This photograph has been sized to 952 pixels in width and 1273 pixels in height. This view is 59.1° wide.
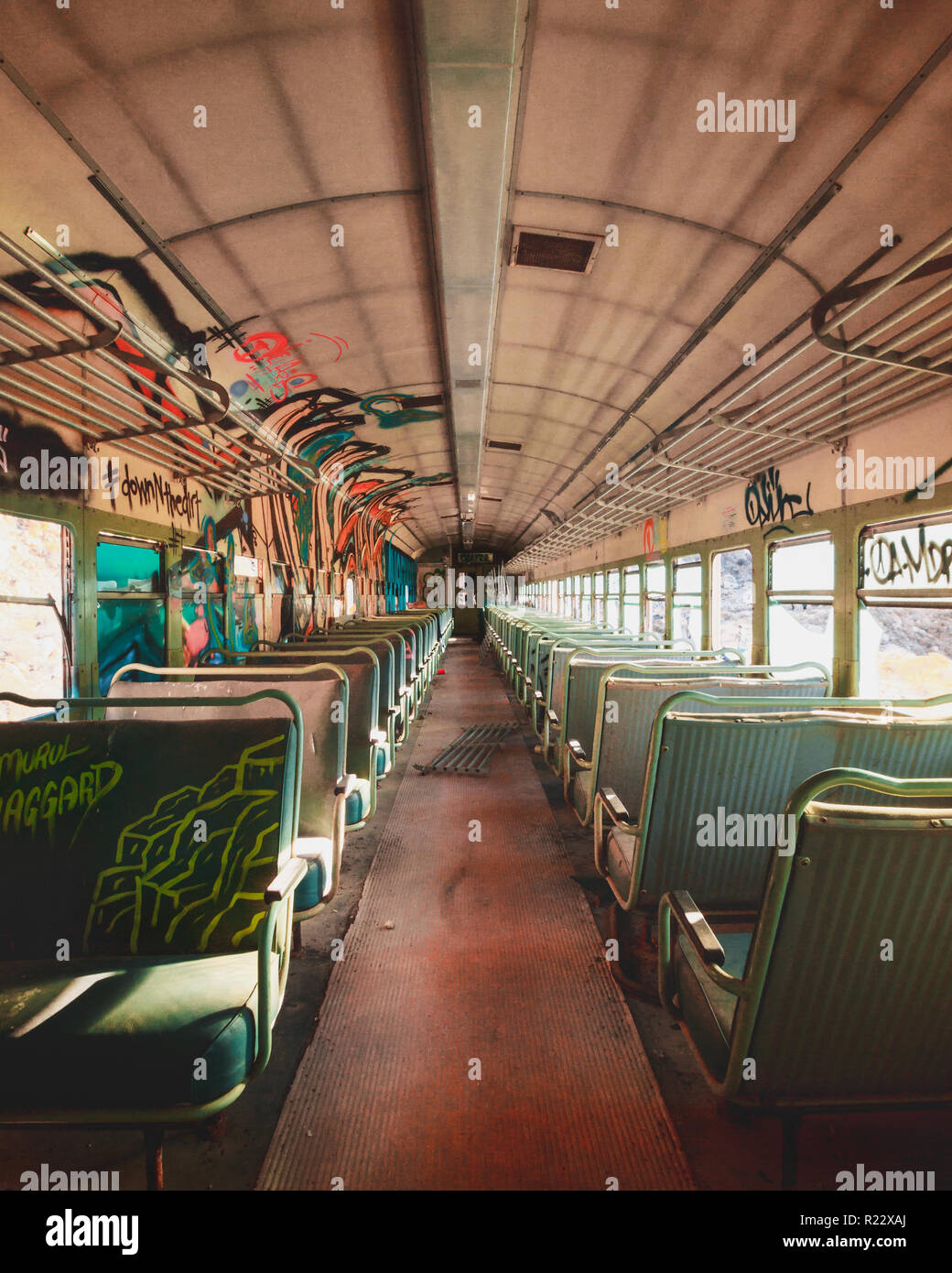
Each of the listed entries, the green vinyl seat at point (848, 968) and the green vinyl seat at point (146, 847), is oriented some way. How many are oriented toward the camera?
1

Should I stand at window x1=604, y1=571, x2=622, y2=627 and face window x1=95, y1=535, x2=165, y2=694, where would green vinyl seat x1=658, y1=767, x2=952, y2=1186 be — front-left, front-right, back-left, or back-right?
front-left

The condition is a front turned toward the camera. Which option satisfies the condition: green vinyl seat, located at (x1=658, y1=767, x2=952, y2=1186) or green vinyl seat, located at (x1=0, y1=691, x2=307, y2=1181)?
green vinyl seat, located at (x1=0, y1=691, x2=307, y2=1181)

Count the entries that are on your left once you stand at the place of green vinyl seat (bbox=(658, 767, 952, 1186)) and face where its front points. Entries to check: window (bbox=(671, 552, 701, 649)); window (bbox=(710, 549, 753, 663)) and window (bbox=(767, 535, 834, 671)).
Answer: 0

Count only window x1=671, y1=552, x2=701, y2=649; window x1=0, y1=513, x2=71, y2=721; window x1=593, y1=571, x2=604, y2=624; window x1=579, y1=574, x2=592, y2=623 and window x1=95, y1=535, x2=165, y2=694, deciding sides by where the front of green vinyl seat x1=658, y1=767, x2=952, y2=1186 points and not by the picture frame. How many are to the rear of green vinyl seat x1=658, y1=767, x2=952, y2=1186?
0

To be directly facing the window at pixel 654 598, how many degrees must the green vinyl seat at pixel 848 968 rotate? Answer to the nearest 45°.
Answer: approximately 45° to its right

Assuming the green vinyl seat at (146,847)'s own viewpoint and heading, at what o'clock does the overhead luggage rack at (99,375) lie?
The overhead luggage rack is roughly at 6 o'clock from the green vinyl seat.

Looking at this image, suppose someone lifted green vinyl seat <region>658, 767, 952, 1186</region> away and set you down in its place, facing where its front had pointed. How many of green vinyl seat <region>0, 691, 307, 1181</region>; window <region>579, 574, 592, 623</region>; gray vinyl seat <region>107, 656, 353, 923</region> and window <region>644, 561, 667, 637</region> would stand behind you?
0

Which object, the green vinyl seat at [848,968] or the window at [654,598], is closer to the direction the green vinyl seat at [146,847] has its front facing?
the green vinyl seat

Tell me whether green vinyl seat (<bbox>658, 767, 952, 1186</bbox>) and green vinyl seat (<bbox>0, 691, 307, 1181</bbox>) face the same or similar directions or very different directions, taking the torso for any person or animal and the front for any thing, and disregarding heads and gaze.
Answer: very different directions

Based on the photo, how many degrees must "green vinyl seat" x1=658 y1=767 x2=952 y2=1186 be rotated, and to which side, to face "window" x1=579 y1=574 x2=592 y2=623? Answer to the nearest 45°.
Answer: approximately 45° to its right

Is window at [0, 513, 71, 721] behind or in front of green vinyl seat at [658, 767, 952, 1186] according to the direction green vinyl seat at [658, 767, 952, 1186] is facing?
in front

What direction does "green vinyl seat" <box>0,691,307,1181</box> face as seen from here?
toward the camera

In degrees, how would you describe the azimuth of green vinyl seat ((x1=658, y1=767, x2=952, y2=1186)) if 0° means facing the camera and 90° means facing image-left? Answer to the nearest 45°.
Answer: approximately 135°

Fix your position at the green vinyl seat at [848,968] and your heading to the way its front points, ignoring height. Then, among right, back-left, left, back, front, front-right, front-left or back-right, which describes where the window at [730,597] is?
front-right

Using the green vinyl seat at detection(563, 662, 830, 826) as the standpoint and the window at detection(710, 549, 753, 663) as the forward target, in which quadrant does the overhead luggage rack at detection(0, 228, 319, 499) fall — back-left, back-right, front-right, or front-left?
back-left
